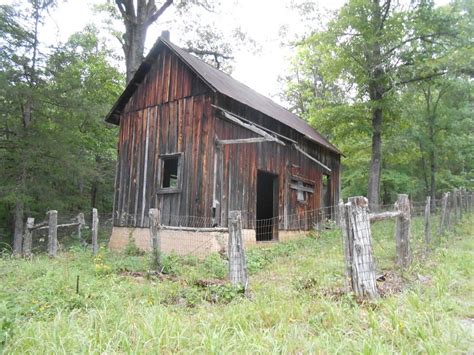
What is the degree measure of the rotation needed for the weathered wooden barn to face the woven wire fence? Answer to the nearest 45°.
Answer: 0° — it already faces it

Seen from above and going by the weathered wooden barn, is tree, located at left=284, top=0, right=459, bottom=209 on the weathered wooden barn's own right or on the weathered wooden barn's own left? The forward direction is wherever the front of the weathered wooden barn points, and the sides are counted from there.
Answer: on the weathered wooden barn's own left

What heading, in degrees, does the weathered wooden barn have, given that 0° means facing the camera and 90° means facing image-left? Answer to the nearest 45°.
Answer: approximately 315°
